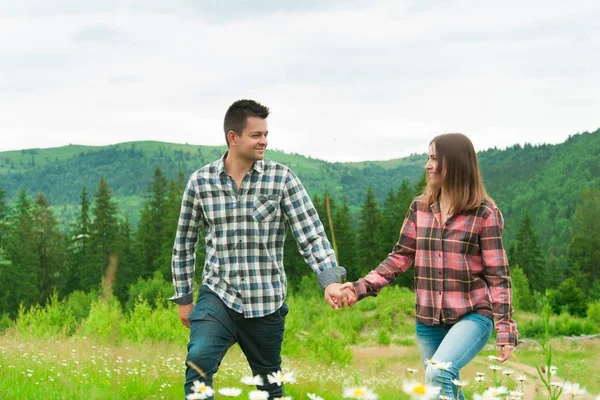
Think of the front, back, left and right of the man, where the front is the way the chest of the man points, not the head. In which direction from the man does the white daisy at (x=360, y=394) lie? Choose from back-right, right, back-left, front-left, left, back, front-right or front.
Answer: front

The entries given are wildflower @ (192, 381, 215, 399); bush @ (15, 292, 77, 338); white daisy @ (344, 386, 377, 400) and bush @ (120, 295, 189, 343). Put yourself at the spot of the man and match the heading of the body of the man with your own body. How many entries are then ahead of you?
2

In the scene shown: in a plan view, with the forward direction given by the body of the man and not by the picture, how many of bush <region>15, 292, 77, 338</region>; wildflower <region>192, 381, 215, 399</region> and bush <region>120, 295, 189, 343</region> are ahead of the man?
1

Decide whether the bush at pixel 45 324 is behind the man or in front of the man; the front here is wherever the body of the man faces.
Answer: behind

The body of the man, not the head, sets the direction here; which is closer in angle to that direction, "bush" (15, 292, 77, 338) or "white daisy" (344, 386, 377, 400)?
the white daisy

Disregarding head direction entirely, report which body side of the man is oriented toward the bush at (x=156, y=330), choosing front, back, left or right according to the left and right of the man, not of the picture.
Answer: back

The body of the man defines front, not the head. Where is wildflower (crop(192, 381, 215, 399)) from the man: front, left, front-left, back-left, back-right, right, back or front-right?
front

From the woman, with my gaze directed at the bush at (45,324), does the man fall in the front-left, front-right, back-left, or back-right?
front-left

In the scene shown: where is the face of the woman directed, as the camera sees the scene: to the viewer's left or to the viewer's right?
to the viewer's left

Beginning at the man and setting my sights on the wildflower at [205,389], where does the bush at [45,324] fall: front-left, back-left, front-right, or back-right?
back-right

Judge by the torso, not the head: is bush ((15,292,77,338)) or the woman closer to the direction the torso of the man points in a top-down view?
the woman

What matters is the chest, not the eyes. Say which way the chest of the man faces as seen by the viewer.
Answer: toward the camera

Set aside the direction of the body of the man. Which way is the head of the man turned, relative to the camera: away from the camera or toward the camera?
toward the camera

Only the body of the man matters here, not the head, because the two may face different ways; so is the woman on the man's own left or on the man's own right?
on the man's own left
